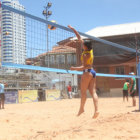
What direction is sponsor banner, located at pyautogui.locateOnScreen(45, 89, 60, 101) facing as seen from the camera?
toward the camera

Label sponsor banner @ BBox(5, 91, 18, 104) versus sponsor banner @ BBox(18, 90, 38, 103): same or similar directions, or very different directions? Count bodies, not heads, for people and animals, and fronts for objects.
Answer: same or similar directions

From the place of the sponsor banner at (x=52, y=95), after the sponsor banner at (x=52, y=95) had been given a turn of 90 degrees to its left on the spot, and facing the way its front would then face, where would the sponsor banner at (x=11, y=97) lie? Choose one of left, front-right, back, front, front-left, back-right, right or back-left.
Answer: back-right

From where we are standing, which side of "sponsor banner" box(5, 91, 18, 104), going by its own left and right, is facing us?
front

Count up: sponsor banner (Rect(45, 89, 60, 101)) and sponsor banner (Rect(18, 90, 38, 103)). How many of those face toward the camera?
2

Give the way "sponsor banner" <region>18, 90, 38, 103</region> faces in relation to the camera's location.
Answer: facing the viewer

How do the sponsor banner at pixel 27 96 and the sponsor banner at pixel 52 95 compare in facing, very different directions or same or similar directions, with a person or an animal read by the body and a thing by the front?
same or similar directions

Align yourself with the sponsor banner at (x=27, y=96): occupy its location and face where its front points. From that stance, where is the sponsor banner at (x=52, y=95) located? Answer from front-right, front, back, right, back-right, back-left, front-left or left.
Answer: back-left
